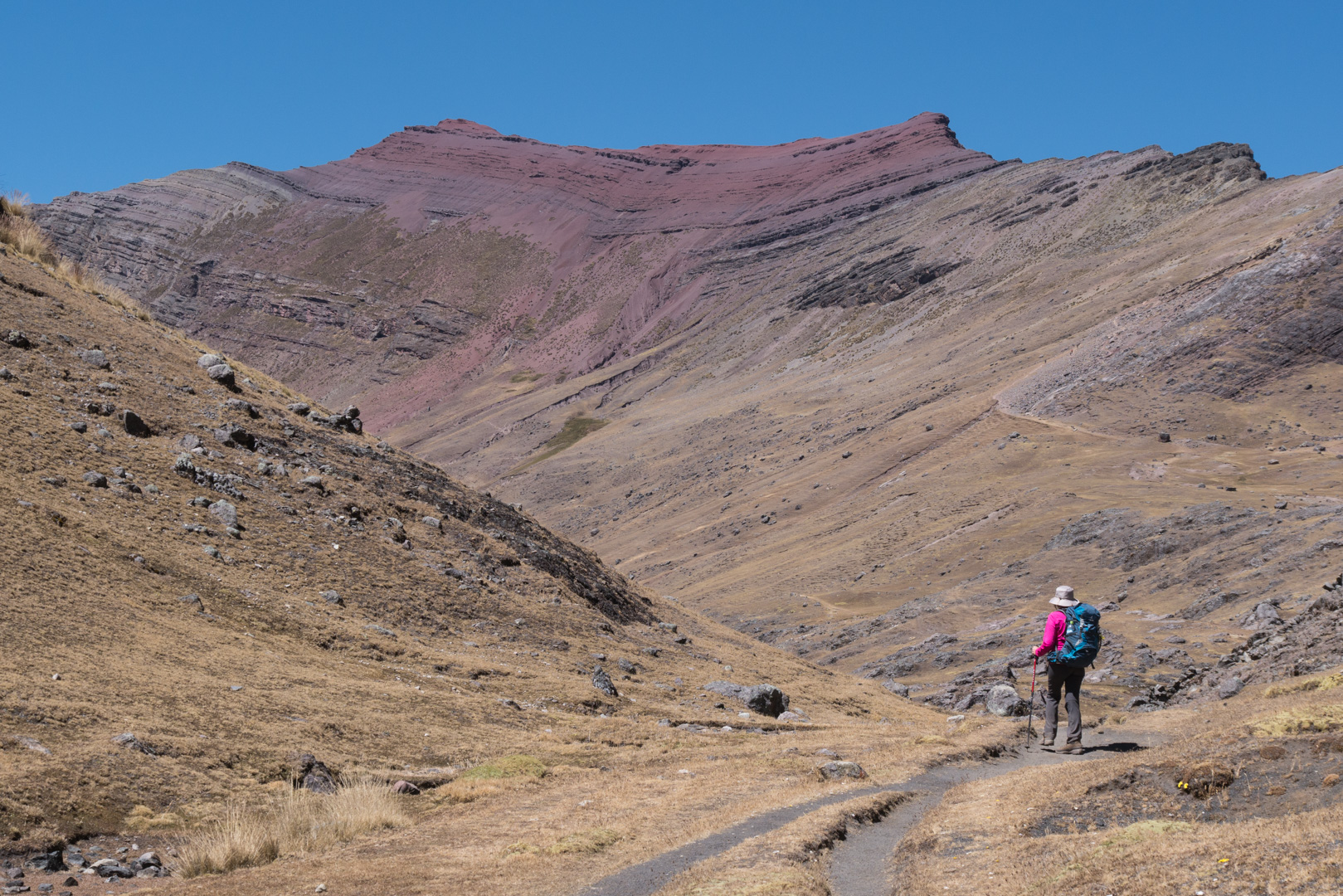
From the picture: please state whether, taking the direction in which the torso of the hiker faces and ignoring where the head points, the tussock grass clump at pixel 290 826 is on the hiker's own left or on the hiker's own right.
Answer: on the hiker's own left

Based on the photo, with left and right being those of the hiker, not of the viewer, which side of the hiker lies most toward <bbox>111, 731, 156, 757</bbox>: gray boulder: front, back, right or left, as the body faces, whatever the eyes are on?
left

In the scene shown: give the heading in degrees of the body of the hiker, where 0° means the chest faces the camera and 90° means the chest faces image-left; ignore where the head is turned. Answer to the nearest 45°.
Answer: approximately 135°

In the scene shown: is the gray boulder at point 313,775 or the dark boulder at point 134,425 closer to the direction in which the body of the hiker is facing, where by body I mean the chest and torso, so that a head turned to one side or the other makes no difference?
the dark boulder

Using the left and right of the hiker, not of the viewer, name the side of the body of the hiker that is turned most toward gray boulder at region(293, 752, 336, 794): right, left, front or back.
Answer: left

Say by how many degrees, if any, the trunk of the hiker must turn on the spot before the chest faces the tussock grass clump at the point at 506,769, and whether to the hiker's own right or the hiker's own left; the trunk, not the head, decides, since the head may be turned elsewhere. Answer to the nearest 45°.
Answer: approximately 45° to the hiker's own left
